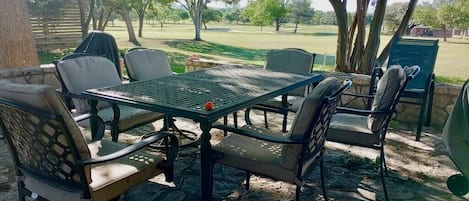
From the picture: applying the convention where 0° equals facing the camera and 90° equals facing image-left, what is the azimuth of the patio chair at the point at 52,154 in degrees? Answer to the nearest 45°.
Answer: approximately 225°

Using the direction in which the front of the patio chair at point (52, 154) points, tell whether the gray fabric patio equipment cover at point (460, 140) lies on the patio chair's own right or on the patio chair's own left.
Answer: on the patio chair's own right

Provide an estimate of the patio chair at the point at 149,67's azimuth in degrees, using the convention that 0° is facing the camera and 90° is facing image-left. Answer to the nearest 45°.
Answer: approximately 315°

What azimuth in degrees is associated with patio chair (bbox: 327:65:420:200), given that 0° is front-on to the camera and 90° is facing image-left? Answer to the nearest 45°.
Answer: approximately 90°

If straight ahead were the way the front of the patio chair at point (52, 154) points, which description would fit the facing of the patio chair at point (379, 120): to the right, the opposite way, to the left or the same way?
to the left

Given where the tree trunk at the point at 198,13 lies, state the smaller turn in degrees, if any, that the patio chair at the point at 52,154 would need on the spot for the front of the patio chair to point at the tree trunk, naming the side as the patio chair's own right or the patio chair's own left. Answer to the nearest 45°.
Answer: approximately 45° to the patio chair's own left

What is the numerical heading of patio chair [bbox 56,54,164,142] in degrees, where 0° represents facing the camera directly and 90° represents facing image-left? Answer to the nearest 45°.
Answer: approximately 315°

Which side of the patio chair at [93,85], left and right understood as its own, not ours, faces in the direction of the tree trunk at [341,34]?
left
